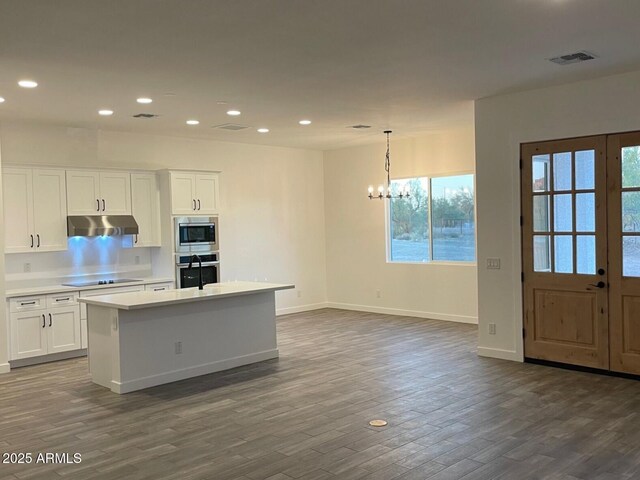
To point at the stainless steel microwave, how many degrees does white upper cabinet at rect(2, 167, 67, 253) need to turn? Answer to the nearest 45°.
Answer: approximately 90° to its left

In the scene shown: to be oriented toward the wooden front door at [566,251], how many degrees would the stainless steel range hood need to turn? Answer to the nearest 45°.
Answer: approximately 45° to its left

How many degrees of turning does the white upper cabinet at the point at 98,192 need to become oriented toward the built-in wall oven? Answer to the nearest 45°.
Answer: approximately 90° to its left

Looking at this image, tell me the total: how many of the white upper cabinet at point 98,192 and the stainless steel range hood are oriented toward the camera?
2

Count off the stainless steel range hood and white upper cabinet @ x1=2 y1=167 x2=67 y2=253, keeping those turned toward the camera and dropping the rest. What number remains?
2

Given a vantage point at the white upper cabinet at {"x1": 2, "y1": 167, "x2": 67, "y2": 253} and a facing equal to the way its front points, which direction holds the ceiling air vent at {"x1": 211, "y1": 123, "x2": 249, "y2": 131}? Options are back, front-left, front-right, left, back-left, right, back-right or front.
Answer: left

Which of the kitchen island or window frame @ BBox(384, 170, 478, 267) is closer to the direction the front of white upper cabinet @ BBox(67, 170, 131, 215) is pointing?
the kitchen island

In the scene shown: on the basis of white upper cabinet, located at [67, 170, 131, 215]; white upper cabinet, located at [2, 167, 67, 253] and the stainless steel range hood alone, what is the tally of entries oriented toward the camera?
3

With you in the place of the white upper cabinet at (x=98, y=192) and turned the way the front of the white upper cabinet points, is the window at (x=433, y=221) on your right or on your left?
on your left
